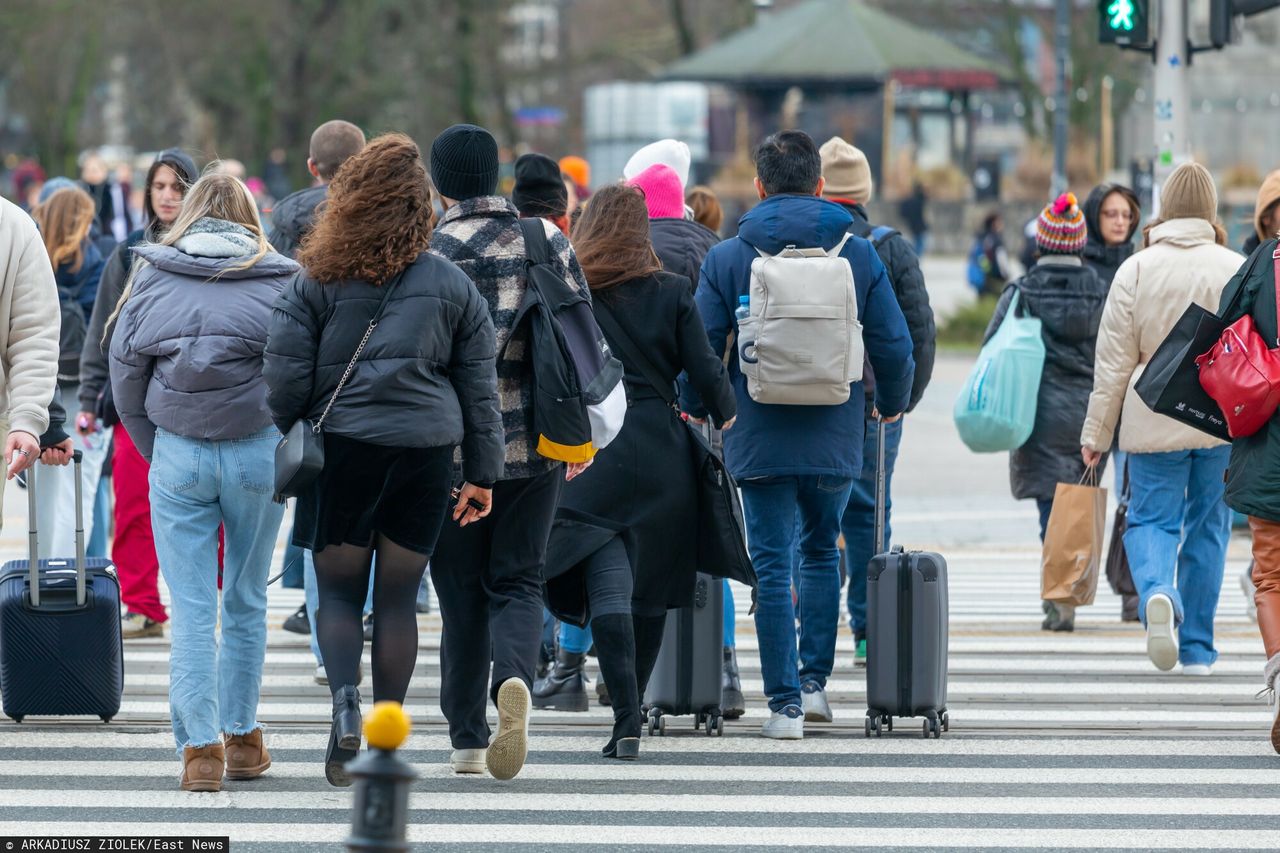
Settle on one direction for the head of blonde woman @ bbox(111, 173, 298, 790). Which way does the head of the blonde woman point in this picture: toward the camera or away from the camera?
away from the camera

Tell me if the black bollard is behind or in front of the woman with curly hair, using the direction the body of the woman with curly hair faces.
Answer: behind

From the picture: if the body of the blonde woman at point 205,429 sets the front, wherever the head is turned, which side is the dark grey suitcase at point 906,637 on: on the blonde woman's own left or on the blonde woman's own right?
on the blonde woman's own right

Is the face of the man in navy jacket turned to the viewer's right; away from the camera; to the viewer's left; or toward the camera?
away from the camera

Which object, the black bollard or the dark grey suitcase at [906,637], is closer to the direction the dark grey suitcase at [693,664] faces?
the black bollard

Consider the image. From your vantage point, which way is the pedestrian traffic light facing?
toward the camera

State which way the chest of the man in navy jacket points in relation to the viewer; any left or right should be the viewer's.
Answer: facing away from the viewer

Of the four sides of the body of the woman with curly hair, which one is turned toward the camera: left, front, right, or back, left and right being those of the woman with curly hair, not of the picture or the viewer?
back

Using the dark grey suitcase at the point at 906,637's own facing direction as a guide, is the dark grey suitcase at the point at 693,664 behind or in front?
behind
